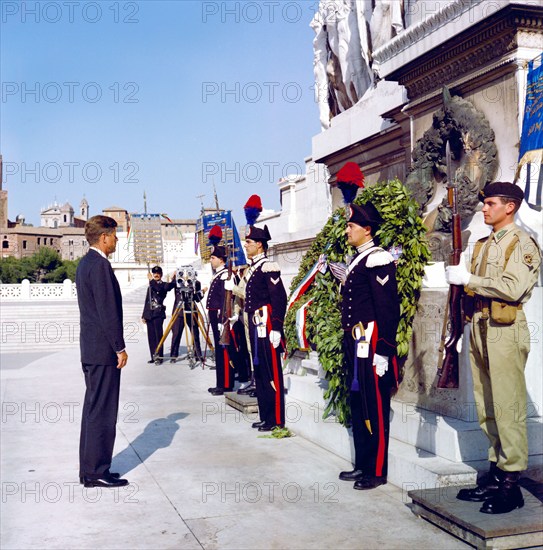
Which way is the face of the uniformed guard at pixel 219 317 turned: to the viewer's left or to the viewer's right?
to the viewer's left

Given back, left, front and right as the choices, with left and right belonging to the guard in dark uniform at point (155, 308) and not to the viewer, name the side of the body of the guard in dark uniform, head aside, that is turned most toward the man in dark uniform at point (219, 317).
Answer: front

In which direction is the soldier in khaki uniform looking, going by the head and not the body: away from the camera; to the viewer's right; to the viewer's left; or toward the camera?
to the viewer's left

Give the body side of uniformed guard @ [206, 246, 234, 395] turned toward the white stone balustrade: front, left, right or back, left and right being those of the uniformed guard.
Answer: right

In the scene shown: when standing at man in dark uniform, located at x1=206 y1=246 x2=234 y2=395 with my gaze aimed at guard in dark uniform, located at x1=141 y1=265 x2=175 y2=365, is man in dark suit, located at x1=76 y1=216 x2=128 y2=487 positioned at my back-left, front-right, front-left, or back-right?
back-left

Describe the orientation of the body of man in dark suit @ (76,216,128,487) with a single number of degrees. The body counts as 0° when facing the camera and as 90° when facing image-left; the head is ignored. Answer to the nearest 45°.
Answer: approximately 270°

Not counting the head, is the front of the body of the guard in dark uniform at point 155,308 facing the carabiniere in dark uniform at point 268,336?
yes

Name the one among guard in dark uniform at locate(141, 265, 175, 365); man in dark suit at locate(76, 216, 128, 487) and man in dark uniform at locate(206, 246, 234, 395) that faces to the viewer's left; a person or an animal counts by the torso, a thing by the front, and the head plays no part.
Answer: man in dark uniform at locate(206, 246, 234, 395)

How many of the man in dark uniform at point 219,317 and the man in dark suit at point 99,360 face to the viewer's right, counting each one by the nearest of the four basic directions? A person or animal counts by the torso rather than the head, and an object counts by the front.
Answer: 1
